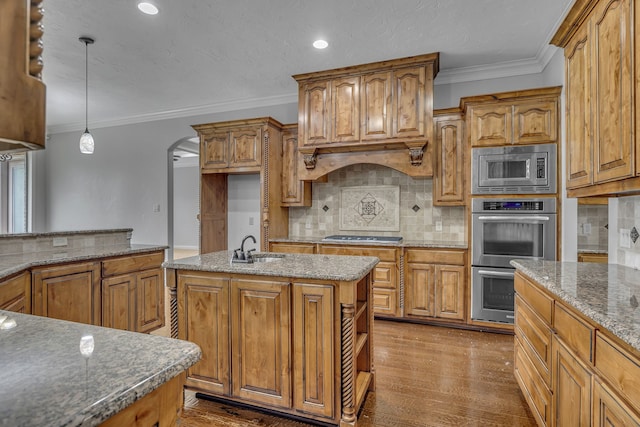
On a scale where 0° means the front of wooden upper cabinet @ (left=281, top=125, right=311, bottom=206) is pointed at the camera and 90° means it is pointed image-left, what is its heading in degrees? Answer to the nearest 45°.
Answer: approximately 0°

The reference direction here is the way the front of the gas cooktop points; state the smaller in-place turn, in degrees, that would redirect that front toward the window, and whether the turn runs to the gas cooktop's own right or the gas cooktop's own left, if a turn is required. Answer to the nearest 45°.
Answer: approximately 90° to the gas cooktop's own right

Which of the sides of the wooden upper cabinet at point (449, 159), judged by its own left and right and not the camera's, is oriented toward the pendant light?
right

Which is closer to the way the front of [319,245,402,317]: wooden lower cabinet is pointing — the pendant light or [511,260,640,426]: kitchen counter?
the kitchen counter

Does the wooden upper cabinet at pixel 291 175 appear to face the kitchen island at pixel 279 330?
yes
